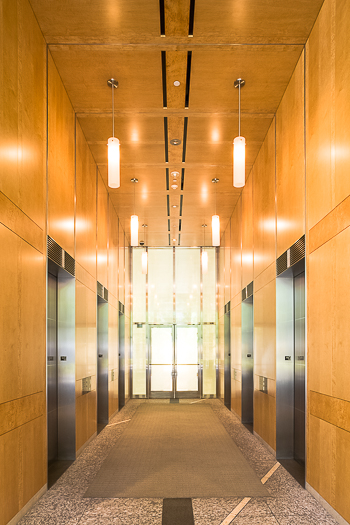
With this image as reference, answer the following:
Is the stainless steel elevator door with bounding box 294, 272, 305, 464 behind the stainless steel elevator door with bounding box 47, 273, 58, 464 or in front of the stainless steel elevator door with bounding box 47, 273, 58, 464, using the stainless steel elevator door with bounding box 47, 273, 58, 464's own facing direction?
in front

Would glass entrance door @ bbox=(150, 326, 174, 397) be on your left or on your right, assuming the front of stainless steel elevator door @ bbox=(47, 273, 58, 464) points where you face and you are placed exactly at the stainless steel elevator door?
on your left

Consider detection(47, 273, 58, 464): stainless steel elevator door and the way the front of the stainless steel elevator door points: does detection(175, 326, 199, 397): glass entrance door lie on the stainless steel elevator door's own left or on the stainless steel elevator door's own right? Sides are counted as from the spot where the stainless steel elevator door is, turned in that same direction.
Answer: on the stainless steel elevator door's own left

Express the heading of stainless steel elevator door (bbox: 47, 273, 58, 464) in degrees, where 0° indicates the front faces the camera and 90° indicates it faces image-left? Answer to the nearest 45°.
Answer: approximately 270°

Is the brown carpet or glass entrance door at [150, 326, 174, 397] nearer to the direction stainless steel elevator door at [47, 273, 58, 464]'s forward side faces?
the brown carpet

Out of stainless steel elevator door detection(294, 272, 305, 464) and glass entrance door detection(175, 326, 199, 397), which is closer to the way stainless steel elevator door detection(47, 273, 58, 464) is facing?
the stainless steel elevator door

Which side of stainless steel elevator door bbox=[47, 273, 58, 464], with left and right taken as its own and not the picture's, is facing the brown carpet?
front

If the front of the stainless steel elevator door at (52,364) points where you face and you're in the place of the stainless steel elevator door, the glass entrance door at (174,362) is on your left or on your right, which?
on your left

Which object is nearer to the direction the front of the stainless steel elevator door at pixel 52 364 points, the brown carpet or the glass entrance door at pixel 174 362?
the brown carpet
